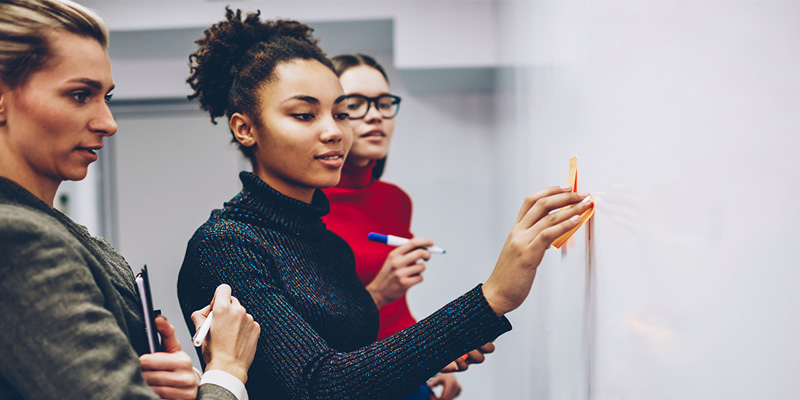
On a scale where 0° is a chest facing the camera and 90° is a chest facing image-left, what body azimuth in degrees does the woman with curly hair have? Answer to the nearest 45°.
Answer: approximately 315°

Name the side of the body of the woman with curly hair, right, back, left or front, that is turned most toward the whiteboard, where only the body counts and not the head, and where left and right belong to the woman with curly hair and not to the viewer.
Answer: front

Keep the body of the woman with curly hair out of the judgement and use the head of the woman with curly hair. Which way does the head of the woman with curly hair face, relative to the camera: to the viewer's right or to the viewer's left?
to the viewer's right

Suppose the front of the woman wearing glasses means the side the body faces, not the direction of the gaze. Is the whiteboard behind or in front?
in front

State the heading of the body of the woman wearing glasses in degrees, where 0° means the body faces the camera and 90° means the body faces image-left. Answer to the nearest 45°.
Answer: approximately 315°
